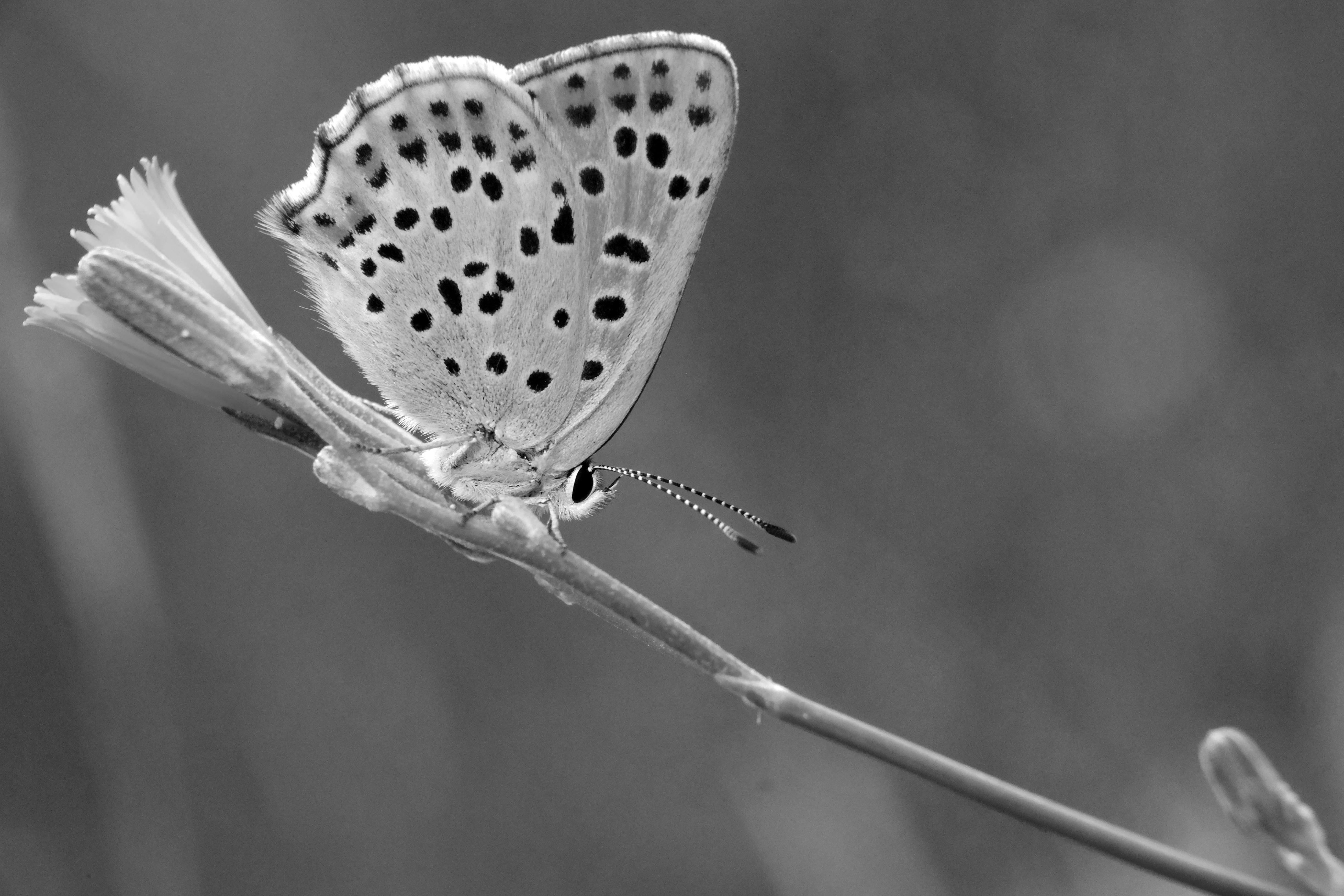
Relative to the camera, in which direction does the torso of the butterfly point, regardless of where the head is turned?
to the viewer's right

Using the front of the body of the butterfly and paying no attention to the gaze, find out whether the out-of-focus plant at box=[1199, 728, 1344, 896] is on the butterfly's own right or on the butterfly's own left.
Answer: on the butterfly's own right
